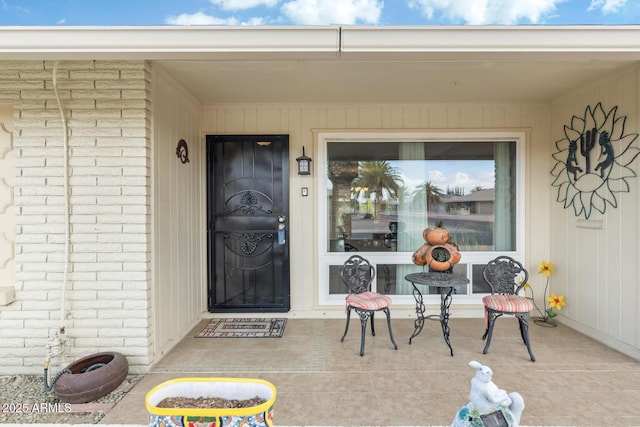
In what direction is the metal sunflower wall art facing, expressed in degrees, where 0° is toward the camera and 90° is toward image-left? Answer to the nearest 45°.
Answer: approximately 45°

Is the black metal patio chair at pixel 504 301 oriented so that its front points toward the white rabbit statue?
yes

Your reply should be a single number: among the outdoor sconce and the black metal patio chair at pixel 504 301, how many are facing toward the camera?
2

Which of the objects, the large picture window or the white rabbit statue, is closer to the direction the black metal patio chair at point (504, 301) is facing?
the white rabbit statue

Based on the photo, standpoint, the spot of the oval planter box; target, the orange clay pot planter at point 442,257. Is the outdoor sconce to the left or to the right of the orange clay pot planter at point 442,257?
left

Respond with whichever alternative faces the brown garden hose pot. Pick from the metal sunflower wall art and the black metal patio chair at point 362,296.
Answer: the metal sunflower wall art
